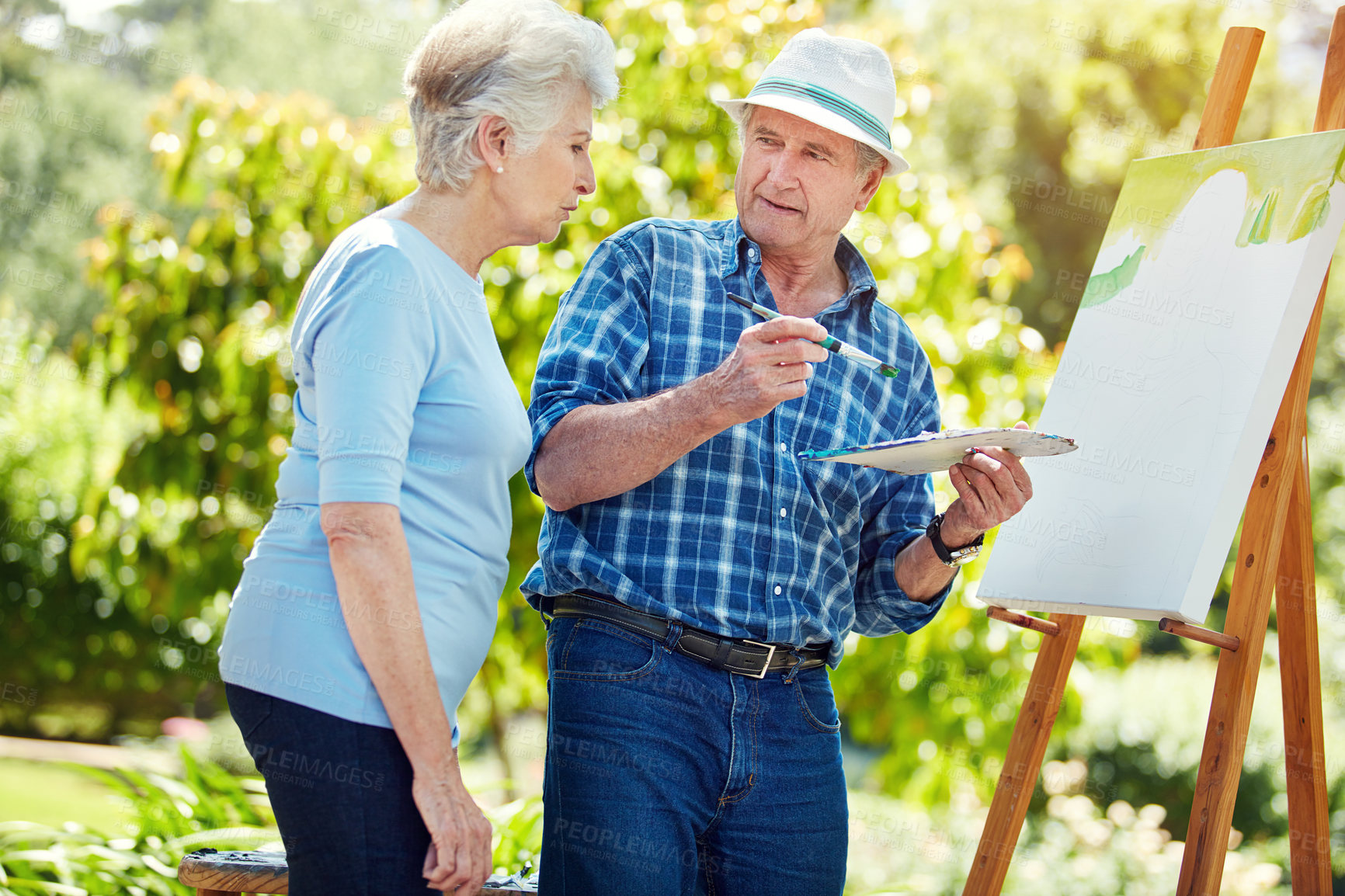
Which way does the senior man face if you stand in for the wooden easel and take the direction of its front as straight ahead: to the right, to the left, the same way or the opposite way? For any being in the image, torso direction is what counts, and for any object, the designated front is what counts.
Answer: to the left

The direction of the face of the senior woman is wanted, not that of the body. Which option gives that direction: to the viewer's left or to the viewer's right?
to the viewer's right

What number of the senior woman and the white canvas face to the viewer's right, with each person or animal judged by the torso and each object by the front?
1

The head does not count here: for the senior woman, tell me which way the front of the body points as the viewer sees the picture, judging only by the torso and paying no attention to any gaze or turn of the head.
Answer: to the viewer's right

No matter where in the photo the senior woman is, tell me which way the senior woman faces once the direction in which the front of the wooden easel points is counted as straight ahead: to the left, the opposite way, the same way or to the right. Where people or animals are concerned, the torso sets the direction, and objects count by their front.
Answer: the opposite way

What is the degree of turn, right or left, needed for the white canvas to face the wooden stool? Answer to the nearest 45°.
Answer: approximately 45° to its right

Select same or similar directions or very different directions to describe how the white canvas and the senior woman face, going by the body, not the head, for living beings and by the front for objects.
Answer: very different directions

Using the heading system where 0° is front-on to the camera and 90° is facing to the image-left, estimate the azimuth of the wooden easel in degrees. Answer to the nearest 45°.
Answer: approximately 45°

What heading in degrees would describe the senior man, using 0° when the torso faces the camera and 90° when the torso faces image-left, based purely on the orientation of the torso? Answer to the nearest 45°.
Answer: approximately 315°

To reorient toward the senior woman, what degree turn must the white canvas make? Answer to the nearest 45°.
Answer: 0° — it already faces them
